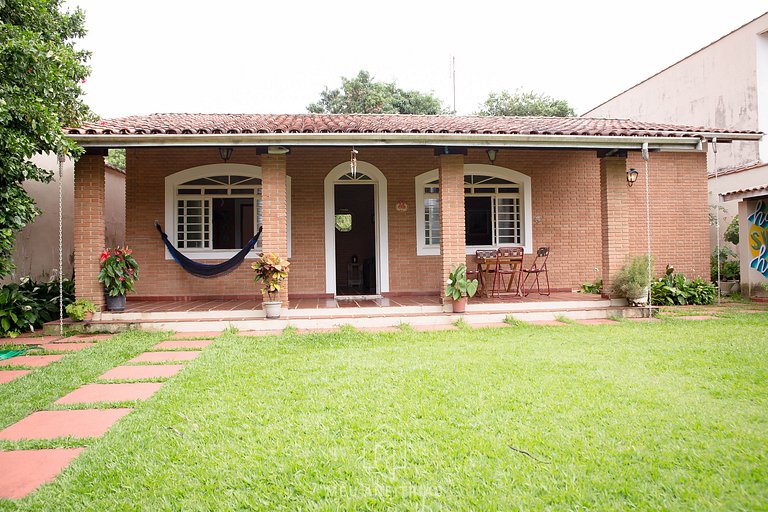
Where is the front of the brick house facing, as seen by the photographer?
facing the viewer

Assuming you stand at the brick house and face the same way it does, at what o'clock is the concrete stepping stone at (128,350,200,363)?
The concrete stepping stone is roughly at 1 o'clock from the brick house.

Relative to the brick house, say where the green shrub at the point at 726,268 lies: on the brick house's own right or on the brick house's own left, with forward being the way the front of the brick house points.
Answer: on the brick house's own left

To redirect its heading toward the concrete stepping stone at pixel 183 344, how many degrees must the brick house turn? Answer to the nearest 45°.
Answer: approximately 45° to its right

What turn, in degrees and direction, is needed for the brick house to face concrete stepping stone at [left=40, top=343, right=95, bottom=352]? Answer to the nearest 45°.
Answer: approximately 45° to its right

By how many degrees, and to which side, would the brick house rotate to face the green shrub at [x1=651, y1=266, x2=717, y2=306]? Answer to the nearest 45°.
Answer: approximately 90° to its left

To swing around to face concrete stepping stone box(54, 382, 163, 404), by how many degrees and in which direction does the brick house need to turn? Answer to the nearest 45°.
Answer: approximately 45° to its right

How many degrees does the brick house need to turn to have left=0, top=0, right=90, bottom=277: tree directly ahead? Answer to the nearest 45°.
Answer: approximately 45° to its right

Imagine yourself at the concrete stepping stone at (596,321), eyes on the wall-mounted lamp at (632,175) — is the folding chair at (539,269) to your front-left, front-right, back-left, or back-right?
front-left

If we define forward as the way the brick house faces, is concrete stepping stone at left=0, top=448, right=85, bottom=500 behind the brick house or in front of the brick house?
in front

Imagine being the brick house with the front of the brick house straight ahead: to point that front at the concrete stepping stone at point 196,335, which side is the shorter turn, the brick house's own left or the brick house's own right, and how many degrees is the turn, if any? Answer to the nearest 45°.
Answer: approximately 45° to the brick house's own right

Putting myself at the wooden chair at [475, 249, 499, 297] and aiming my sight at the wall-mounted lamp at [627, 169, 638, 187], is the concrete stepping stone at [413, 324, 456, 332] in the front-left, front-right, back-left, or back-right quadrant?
back-right

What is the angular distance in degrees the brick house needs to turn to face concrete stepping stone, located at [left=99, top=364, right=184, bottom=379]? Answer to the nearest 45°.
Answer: approximately 45° to its right

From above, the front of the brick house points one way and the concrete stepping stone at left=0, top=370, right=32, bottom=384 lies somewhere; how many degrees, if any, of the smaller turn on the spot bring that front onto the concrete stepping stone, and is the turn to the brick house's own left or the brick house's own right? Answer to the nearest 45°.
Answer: approximately 45° to the brick house's own right
